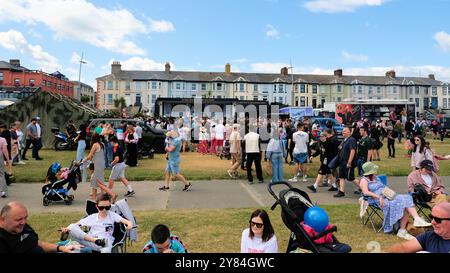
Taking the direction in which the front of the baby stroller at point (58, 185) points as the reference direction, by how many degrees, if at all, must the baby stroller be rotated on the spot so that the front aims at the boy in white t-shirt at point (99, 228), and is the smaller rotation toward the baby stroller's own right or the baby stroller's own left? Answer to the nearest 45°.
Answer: approximately 90° to the baby stroller's own left

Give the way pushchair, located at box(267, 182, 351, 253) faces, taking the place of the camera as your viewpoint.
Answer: facing to the right of the viewer

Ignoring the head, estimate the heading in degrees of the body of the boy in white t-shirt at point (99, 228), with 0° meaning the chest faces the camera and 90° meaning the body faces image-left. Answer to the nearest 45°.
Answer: approximately 0°

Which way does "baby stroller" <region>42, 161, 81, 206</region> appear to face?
to the viewer's left

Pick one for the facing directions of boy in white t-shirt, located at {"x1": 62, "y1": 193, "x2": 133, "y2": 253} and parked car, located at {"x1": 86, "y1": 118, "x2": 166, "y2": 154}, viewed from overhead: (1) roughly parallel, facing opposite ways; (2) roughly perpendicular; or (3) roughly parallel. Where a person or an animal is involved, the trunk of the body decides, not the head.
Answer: roughly perpendicular
